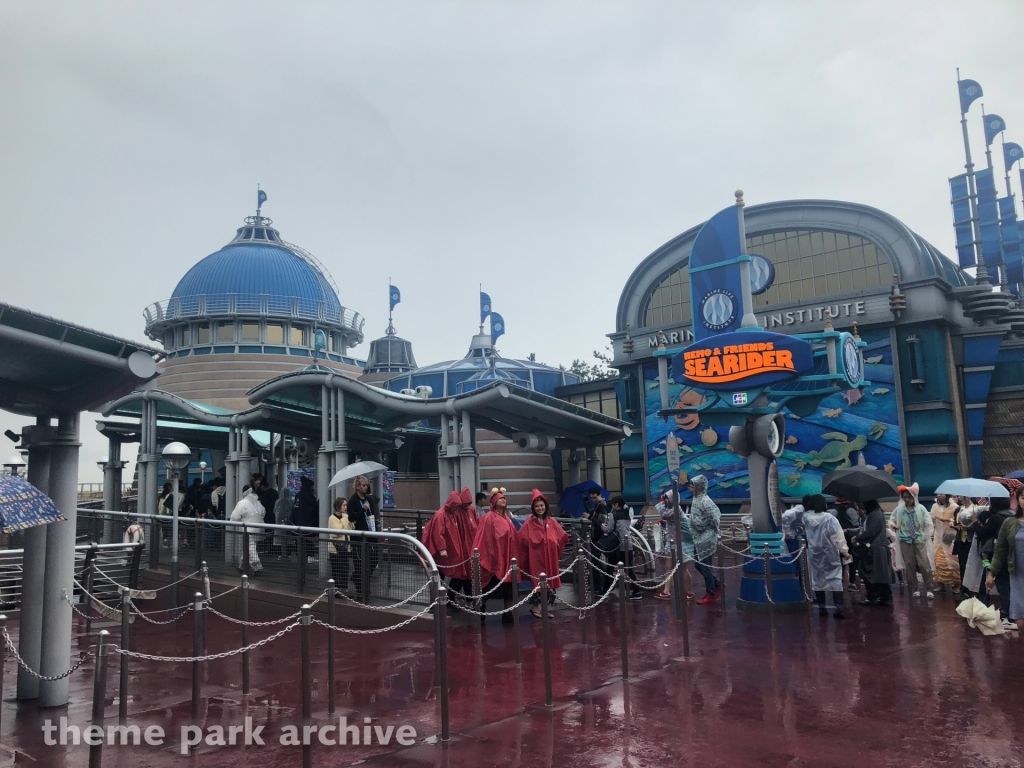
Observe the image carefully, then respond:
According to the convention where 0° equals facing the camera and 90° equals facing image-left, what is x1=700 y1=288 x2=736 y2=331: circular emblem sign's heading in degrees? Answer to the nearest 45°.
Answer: approximately 0°

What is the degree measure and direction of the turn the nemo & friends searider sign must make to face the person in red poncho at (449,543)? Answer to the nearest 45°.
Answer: approximately 90° to its right

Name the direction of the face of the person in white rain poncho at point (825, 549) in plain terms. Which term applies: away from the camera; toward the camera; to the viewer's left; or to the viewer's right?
away from the camera

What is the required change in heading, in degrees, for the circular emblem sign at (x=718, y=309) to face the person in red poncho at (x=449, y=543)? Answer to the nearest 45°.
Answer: approximately 45° to its right

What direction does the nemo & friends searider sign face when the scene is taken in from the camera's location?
facing the viewer

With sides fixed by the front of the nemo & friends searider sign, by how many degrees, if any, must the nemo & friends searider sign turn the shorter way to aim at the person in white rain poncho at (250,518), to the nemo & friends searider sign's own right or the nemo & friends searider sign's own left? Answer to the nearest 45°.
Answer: approximately 90° to the nemo & friends searider sign's own right

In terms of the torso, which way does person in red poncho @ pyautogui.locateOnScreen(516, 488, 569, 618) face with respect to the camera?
toward the camera

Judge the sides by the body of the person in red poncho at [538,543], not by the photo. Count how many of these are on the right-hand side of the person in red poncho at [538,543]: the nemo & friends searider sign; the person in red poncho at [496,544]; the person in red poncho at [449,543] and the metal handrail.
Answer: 3

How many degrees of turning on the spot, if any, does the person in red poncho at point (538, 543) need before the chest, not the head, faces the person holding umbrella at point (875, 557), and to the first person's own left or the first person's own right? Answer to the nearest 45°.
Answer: approximately 90° to the first person's own left
